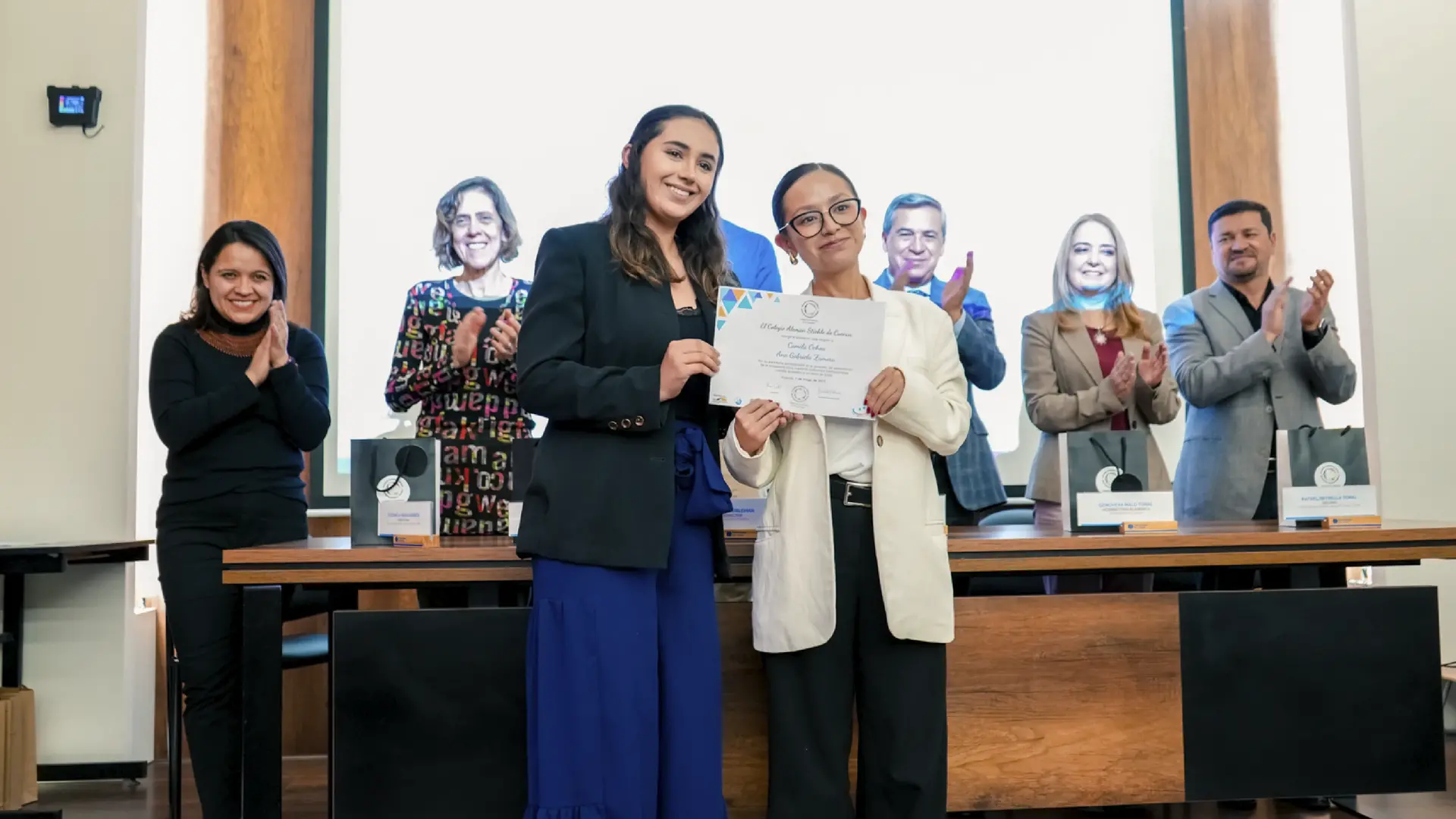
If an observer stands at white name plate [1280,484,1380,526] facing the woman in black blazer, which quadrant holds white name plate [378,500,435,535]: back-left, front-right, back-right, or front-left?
front-right

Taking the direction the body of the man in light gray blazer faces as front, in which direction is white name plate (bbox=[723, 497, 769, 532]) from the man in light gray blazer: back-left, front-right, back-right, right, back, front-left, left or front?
right

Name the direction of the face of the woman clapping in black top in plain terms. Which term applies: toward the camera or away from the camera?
toward the camera

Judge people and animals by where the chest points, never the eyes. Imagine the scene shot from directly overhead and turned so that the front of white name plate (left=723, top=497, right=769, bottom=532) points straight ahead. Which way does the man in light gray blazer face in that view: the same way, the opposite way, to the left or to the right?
the same way

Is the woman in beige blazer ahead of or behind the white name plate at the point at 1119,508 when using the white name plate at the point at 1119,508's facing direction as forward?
behind

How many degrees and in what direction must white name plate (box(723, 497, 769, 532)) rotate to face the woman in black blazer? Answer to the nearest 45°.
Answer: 0° — it already faces them

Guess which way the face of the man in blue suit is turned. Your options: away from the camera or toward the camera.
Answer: toward the camera

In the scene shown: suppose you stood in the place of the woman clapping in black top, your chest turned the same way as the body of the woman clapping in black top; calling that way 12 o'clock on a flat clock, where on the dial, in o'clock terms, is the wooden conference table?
The wooden conference table is roughly at 10 o'clock from the woman clapping in black top.

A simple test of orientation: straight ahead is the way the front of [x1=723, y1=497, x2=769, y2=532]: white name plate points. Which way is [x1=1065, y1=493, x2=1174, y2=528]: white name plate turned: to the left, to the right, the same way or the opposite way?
the same way

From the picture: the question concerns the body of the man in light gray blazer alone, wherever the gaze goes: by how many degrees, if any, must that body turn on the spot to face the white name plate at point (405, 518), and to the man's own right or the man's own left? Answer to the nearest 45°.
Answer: approximately 90° to the man's own right

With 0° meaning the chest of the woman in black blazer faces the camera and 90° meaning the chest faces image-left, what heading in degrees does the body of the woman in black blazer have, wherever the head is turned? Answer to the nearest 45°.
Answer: approximately 315°

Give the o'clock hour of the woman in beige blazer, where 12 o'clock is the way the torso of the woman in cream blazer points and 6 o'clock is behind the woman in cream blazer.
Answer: The woman in beige blazer is roughly at 7 o'clock from the woman in cream blazer.

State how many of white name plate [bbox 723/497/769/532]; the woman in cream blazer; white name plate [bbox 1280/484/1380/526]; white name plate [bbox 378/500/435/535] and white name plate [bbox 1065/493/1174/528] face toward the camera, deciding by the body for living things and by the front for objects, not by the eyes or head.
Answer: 5

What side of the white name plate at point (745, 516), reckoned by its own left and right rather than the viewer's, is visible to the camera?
front

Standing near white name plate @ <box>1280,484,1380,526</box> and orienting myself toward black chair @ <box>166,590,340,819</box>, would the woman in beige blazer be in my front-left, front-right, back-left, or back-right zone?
front-right

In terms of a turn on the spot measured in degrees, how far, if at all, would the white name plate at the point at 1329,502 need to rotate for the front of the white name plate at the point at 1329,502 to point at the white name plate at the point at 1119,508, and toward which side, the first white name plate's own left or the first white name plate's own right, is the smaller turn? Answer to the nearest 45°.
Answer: approximately 45° to the first white name plate's own right

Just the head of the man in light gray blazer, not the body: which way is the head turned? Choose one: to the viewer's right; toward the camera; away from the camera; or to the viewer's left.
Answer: toward the camera

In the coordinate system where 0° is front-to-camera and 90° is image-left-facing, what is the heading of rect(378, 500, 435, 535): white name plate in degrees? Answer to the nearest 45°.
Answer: approximately 0°

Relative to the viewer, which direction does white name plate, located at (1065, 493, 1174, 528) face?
toward the camera
